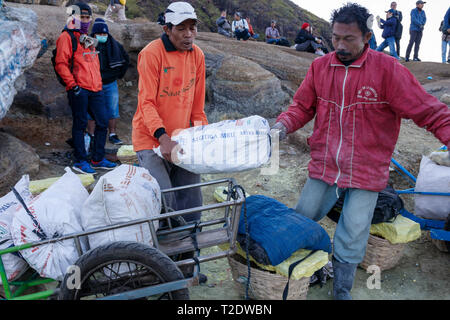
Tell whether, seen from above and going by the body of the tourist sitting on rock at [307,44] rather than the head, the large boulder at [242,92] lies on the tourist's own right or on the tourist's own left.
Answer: on the tourist's own right

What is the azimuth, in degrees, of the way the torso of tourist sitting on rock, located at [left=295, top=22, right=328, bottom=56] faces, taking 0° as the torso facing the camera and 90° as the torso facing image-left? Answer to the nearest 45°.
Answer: approximately 315°

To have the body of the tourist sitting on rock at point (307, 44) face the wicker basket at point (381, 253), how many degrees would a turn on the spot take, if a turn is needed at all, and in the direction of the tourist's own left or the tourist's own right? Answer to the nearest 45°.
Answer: approximately 45° to the tourist's own right

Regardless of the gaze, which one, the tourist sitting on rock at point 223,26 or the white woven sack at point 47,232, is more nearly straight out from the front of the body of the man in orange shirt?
the white woven sack

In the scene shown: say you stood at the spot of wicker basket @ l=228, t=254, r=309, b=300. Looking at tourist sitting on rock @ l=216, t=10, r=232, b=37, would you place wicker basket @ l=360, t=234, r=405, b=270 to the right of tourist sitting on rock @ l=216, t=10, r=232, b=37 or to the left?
right

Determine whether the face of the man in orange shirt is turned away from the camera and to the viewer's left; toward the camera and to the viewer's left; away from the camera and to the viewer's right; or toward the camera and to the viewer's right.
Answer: toward the camera and to the viewer's right

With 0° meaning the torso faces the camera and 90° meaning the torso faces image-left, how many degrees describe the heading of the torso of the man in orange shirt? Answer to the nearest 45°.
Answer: approximately 315°

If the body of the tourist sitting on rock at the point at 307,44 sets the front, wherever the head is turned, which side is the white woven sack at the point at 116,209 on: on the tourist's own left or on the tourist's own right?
on the tourist's own right

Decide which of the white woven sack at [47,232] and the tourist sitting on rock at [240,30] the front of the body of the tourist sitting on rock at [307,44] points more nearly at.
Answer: the white woven sack

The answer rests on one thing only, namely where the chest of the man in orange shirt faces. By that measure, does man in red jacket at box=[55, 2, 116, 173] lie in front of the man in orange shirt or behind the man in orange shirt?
behind

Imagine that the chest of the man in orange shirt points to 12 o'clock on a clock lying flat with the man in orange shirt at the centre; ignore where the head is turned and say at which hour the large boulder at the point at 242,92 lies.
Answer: The large boulder is roughly at 8 o'clock from the man in orange shirt.
